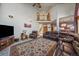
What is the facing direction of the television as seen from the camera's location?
facing the viewer and to the right of the viewer
